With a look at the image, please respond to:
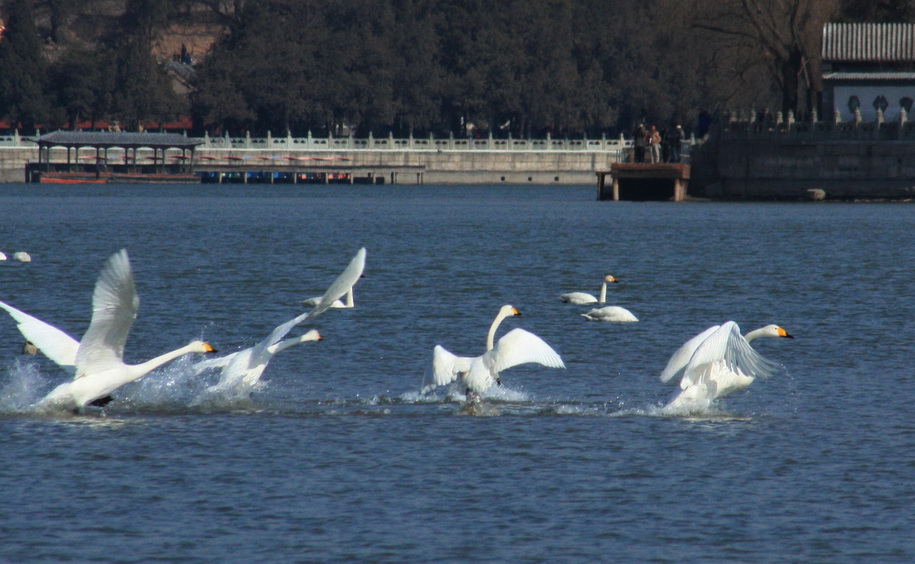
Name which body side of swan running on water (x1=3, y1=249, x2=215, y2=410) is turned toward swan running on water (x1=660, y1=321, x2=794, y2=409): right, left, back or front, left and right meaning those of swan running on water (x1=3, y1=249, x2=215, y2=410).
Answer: front

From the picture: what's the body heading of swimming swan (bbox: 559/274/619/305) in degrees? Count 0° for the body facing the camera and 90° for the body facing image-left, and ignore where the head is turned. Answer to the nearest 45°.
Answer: approximately 270°

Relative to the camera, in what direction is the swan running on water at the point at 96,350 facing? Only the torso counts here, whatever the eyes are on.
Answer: to the viewer's right

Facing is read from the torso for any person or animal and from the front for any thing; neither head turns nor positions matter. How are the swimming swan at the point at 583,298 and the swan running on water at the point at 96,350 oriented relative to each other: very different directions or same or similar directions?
same or similar directions

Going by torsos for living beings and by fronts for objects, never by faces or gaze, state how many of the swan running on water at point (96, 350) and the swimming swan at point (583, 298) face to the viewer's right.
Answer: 2

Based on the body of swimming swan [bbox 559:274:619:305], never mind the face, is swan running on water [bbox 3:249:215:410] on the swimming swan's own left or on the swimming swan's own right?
on the swimming swan's own right

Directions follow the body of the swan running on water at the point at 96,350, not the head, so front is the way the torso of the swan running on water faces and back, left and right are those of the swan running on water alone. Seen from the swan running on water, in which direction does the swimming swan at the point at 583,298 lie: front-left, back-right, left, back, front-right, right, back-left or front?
front-left

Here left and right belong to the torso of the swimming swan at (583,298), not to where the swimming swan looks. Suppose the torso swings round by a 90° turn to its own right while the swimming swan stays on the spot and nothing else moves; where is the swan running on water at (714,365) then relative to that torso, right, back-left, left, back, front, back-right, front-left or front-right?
front
